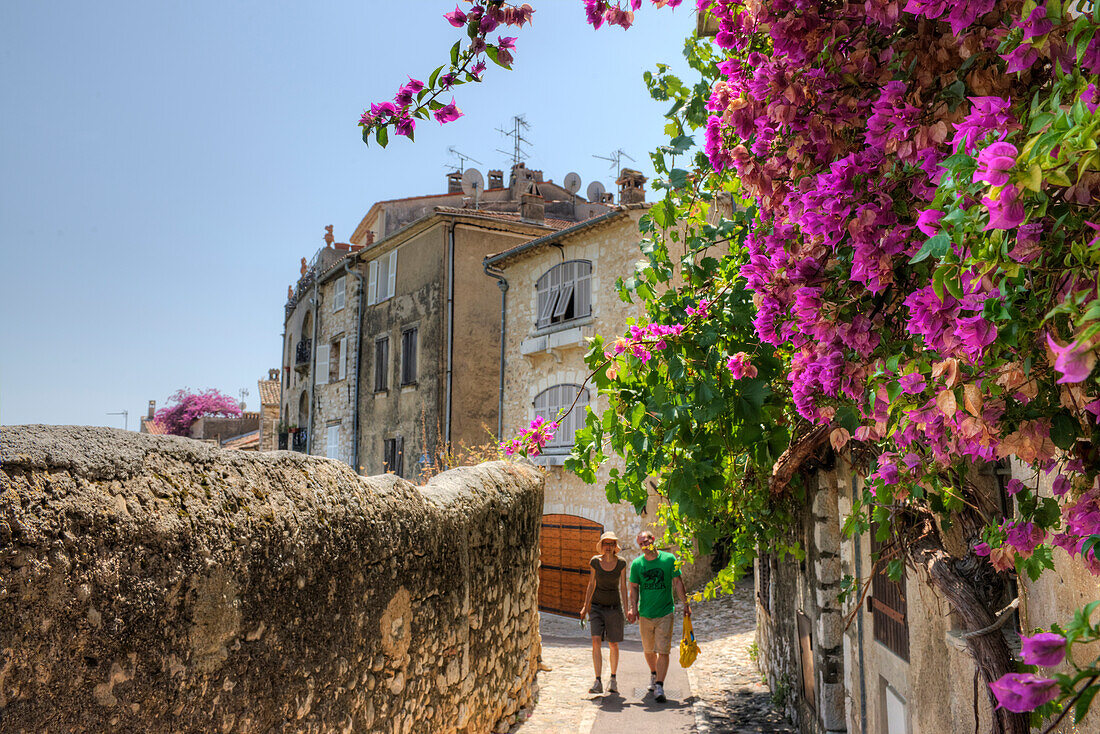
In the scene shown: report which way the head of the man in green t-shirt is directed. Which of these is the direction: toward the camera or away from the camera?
toward the camera

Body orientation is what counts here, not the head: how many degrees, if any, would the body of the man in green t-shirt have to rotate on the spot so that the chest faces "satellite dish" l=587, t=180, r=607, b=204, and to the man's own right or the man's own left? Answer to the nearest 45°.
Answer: approximately 180°

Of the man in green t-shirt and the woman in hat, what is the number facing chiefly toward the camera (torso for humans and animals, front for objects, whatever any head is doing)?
2

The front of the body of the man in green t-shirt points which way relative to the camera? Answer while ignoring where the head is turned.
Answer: toward the camera

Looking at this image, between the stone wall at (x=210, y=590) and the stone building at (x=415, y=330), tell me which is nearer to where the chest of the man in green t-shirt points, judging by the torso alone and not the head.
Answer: the stone wall

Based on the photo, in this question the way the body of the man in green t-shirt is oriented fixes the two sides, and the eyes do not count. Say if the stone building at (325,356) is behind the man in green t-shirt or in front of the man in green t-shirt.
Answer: behind

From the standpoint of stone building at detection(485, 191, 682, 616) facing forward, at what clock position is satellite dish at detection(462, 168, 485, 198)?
The satellite dish is roughly at 4 o'clock from the stone building.

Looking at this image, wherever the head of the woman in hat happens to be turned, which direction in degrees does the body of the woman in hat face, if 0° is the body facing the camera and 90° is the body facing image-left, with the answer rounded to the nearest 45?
approximately 0°

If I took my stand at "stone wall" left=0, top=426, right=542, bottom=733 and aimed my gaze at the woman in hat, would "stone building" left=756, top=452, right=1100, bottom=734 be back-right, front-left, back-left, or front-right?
front-right

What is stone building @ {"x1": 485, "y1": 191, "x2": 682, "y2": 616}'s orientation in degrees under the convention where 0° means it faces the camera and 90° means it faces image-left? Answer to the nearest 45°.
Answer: approximately 45°

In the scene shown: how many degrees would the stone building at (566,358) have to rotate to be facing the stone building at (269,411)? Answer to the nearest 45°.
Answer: approximately 90° to its right

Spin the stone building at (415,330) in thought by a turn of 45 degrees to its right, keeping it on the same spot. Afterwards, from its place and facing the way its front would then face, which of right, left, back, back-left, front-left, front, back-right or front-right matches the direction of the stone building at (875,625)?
left

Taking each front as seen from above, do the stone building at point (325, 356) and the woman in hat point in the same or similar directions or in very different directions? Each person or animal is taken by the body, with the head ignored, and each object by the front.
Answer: same or similar directions

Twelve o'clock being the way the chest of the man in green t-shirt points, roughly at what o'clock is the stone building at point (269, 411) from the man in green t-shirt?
The stone building is roughly at 5 o'clock from the man in green t-shirt.
